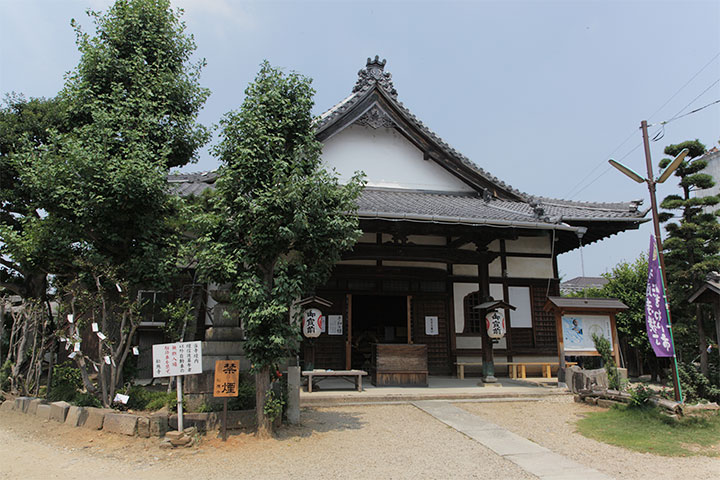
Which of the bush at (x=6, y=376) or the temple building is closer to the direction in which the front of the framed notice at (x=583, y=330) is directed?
the bush

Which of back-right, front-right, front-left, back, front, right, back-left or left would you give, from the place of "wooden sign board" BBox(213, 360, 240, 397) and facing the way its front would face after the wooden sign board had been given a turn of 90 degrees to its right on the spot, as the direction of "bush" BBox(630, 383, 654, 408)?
back

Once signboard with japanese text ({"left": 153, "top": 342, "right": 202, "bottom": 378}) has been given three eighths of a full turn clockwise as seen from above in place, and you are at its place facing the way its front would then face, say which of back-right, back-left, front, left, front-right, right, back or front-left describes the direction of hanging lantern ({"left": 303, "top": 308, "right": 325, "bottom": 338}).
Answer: right

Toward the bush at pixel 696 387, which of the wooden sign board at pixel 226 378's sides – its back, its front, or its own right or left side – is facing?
left

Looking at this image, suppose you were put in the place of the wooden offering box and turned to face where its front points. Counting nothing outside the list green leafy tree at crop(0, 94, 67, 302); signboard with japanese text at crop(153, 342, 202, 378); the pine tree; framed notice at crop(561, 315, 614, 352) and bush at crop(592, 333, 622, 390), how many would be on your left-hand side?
3

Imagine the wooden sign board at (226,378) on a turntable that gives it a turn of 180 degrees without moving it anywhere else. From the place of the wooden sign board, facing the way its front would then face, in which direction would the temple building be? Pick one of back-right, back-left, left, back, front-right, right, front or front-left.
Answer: front-right

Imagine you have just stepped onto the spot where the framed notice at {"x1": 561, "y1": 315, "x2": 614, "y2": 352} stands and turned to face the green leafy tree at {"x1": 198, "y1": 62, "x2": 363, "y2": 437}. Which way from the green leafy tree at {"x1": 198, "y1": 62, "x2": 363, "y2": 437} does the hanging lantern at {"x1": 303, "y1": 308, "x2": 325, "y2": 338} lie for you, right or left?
right

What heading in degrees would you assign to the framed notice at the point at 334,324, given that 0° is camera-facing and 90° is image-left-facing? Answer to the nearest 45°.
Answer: approximately 0°

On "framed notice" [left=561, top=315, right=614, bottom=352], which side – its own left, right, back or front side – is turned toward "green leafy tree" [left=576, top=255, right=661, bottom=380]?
back
